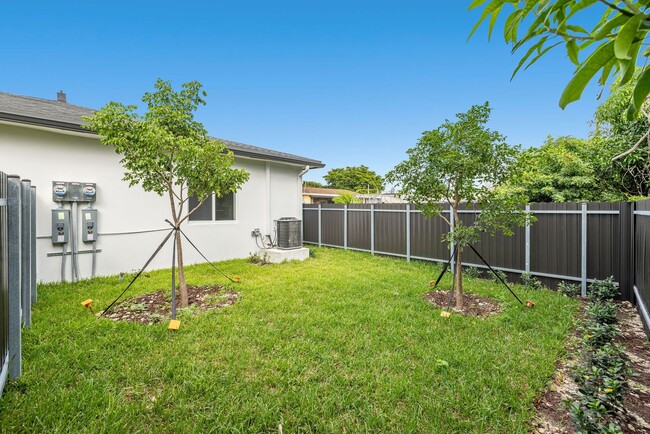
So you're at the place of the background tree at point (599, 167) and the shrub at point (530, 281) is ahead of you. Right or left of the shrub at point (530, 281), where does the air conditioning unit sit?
right

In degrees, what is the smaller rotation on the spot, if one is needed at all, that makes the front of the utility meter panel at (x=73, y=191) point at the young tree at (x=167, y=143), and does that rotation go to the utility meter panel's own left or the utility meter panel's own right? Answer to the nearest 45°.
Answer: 0° — it already faces it
